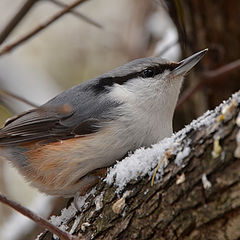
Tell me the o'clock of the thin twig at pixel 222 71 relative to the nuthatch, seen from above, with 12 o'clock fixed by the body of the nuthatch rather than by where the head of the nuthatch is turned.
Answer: The thin twig is roughly at 11 o'clock from the nuthatch.

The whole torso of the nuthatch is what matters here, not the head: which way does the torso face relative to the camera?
to the viewer's right
